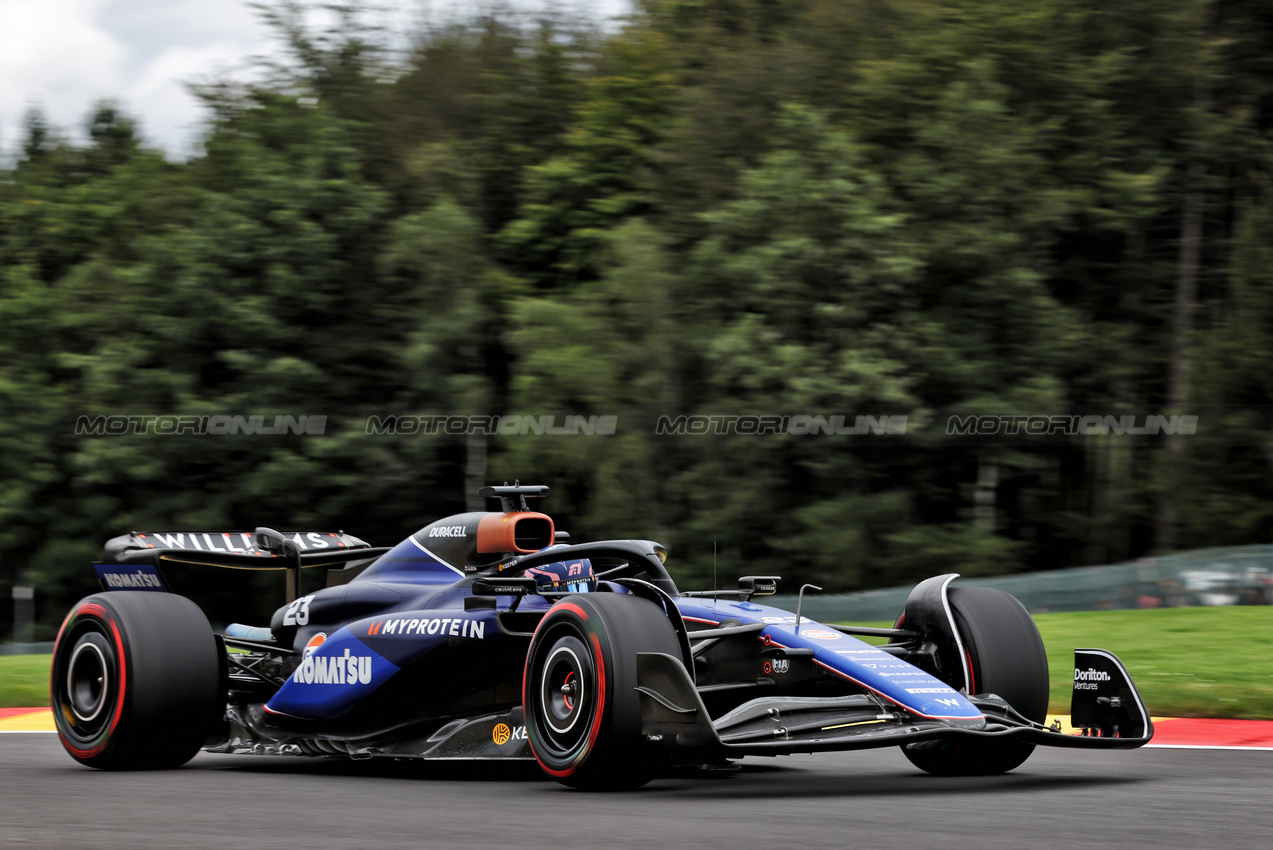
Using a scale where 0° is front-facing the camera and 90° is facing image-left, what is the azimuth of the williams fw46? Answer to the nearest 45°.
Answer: approximately 315°
